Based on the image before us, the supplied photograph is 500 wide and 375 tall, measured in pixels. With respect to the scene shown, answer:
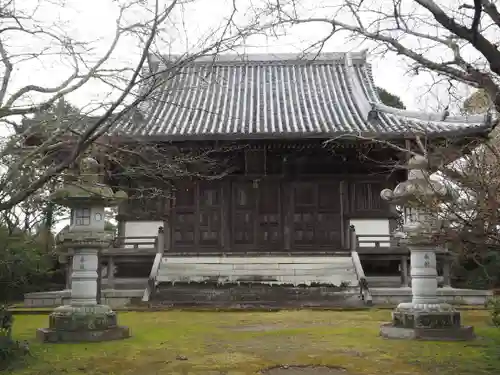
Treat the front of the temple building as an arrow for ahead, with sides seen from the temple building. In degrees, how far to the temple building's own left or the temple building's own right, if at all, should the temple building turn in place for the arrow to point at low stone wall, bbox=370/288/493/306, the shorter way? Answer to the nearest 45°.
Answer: approximately 45° to the temple building's own left

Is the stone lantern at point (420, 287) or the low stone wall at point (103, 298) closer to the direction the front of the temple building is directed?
the stone lantern

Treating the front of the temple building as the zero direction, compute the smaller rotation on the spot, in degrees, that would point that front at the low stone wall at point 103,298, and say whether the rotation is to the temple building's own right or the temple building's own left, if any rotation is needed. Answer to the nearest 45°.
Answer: approximately 45° to the temple building's own right

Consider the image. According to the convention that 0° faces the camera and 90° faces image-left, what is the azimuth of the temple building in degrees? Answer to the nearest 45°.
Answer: approximately 0°

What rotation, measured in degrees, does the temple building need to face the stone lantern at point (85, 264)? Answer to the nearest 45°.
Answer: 0° — it already faces it

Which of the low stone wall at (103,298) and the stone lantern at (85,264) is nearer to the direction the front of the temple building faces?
the stone lantern

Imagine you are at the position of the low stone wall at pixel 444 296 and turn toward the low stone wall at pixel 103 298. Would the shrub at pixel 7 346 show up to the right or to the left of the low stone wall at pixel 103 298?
left

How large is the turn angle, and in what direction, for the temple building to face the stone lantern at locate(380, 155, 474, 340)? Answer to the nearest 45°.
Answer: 0° — it already faces it

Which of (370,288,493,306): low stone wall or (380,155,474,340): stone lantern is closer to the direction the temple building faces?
the stone lantern

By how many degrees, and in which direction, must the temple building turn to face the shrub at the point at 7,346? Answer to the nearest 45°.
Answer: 0° — it already faces it
